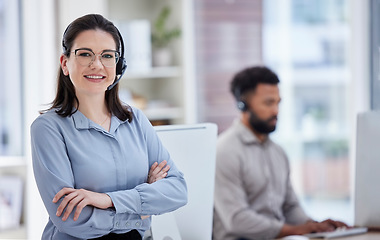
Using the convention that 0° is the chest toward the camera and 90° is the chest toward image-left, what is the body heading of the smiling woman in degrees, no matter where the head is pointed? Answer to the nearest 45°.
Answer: approximately 315°

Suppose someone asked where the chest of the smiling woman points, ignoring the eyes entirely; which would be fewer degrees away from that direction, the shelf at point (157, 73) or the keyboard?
the keyboard

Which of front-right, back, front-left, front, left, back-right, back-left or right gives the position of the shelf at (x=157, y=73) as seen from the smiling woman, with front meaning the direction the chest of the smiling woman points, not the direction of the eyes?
back-left

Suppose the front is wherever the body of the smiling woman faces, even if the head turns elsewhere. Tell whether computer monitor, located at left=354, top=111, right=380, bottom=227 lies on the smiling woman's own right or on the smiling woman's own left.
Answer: on the smiling woman's own left

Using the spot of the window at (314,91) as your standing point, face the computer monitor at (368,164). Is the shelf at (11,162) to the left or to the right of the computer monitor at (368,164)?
right

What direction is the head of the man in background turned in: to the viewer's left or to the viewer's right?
to the viewer's right

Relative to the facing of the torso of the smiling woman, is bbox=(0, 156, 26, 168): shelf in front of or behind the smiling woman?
behind
